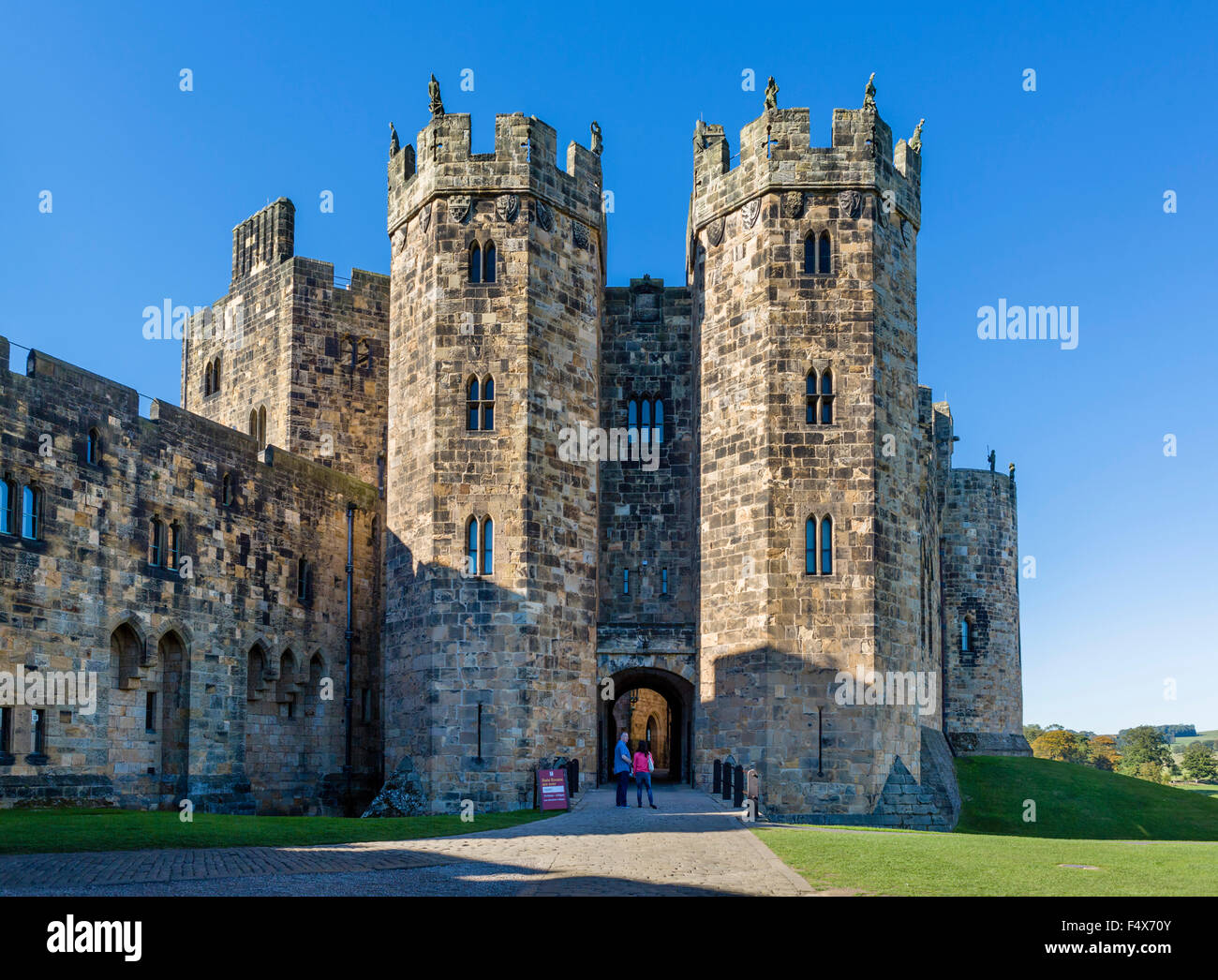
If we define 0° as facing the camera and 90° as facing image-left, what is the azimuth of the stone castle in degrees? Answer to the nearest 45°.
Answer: approximately 0°
